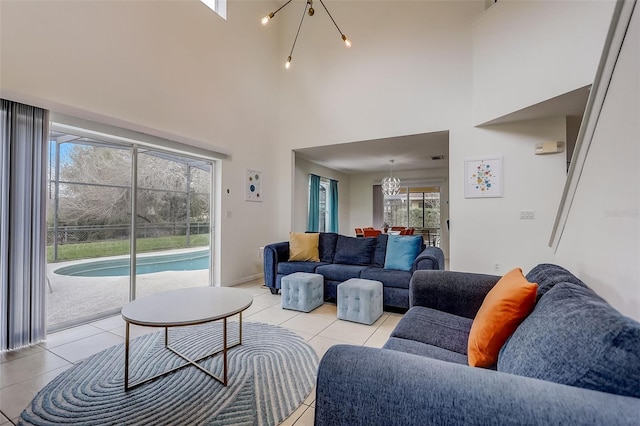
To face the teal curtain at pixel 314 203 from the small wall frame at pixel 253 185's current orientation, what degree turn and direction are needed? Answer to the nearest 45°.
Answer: approximately 90° to its left

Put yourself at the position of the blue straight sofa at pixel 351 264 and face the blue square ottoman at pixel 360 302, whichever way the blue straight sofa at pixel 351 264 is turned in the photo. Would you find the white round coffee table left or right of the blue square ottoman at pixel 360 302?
right

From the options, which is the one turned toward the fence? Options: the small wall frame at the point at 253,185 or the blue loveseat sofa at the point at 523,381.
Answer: the blue loveseat sofa

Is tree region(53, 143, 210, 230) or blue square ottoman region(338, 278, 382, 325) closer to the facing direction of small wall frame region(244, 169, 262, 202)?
the blue square ottoman

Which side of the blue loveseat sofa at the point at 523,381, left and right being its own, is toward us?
left

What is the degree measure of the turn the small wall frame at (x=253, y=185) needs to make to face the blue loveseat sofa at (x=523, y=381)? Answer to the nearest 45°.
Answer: approximately 45° to its right

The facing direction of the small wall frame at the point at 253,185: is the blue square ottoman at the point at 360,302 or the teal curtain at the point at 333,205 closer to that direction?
the blue square ottoman

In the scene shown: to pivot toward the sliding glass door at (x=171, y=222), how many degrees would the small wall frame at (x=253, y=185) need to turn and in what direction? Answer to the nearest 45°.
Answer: approximately 90° to its right

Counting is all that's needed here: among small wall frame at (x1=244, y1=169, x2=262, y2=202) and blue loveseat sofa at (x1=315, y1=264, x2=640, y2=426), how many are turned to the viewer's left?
1

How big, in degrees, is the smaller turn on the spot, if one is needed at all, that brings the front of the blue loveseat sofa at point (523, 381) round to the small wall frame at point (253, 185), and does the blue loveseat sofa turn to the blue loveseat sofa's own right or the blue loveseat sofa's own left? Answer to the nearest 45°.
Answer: approximately 45° to the blue loveseat sofa's own right

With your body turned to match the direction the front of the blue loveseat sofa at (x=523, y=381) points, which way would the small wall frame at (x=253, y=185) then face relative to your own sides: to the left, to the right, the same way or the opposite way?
the opposite way

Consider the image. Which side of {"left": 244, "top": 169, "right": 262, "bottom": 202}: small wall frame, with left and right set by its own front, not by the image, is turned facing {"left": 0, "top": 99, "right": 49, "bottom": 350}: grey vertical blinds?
right

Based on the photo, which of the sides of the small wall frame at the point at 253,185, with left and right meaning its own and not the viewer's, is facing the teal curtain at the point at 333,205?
left

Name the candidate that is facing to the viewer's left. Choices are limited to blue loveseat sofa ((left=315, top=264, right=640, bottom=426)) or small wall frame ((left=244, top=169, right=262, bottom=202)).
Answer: the blue loveseat sofa

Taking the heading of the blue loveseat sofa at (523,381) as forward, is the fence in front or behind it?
in front
